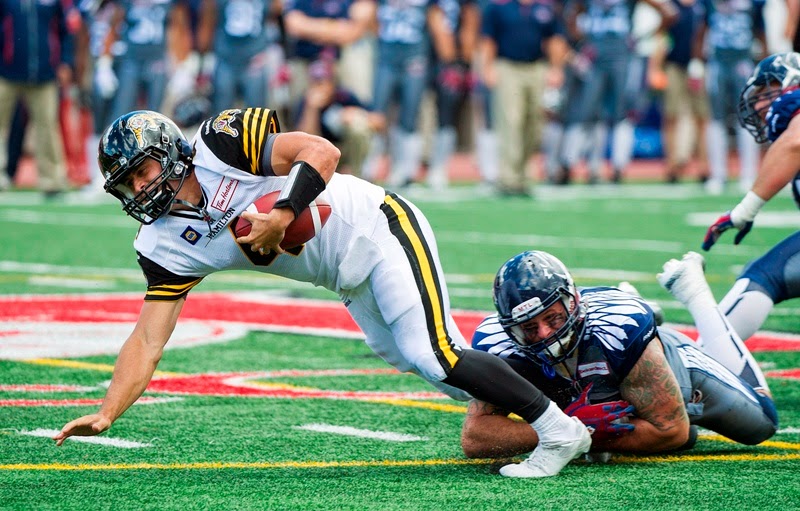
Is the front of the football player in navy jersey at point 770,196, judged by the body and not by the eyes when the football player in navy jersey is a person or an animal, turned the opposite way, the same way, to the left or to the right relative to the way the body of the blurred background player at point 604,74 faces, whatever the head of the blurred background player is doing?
to the right

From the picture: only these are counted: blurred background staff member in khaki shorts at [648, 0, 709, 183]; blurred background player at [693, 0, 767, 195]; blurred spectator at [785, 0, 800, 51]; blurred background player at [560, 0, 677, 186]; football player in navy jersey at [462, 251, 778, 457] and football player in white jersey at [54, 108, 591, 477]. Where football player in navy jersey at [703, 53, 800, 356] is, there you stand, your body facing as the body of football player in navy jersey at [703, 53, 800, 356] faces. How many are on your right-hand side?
4

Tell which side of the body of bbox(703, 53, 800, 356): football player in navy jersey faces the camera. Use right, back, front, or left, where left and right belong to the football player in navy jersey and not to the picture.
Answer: left

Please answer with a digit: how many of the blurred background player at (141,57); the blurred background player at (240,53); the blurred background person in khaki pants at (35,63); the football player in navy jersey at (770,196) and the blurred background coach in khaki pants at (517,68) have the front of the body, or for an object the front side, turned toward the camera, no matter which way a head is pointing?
4

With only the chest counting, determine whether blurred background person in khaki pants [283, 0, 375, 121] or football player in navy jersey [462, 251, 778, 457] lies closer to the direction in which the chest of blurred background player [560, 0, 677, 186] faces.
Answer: the football player in navy jersey

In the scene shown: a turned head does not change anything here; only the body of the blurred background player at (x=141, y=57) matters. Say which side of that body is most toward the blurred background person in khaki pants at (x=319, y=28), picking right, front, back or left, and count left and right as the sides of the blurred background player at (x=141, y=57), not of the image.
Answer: left

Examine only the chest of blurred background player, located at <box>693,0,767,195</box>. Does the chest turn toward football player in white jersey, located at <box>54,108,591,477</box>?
yes
